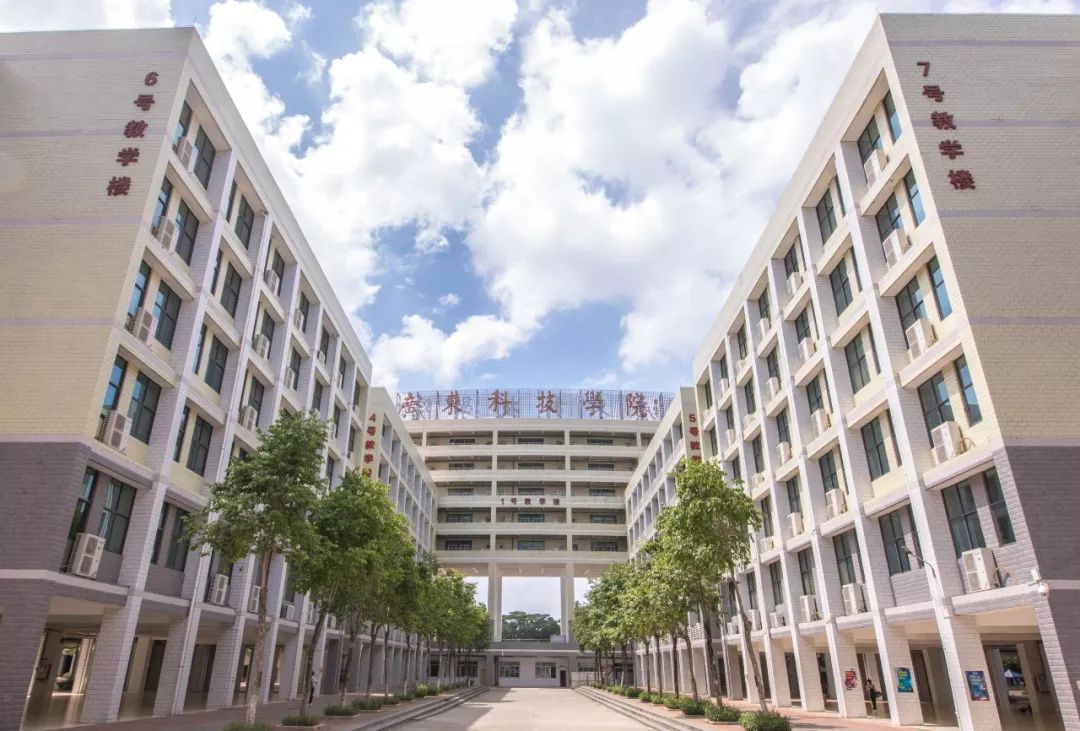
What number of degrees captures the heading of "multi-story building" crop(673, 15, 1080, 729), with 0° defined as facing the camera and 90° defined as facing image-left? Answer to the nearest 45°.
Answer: approximately 45°

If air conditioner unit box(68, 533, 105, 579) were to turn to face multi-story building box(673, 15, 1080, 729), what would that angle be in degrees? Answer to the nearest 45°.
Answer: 0° — it already faces it

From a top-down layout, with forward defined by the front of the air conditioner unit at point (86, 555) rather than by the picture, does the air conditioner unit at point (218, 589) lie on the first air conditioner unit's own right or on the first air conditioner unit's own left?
on the first air conditioner unit's own left

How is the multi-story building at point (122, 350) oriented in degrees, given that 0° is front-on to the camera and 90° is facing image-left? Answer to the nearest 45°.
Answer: approximately 315°

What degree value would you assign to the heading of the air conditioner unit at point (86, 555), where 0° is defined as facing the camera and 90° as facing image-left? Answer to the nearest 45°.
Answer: approximately 315°
